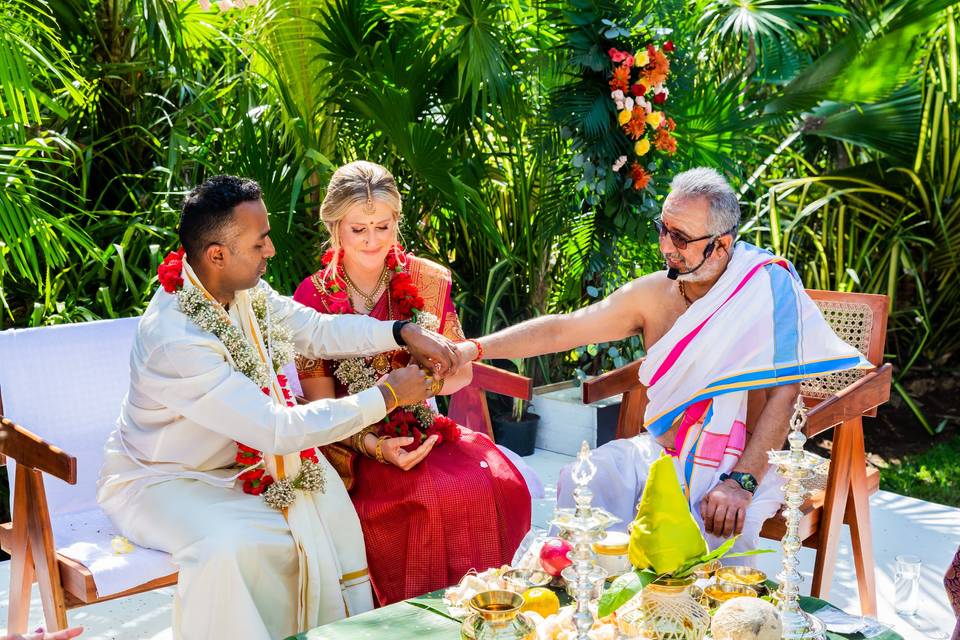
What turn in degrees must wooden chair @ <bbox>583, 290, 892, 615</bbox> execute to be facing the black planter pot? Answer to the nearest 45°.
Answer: approximately 90° to its right

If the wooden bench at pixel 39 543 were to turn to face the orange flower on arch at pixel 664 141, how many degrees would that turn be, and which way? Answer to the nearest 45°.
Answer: approximately 90° to its left

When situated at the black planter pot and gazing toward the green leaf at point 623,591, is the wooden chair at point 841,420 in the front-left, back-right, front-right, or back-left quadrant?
front-left

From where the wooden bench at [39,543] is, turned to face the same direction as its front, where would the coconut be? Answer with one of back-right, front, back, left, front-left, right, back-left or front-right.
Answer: front

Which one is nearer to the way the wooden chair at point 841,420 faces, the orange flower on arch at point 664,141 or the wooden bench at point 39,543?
the wooden bench

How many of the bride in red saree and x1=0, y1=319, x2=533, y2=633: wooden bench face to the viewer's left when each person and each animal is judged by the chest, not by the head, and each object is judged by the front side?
0

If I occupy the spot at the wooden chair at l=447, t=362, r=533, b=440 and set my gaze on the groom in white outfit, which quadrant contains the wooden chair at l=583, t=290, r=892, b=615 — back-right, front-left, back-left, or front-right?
back-left

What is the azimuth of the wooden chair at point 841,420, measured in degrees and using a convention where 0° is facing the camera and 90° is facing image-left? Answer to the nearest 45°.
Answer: approximately 45°

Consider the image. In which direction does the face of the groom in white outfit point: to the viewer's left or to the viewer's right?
to the viewer's right

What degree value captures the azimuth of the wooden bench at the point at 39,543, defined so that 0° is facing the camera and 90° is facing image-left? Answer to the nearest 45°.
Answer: approximately 315°

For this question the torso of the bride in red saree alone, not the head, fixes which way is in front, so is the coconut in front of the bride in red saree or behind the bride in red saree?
in front

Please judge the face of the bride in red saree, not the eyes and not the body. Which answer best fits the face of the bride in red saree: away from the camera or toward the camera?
toward the camera

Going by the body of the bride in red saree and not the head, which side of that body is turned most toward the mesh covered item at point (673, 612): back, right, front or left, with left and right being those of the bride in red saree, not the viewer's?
front

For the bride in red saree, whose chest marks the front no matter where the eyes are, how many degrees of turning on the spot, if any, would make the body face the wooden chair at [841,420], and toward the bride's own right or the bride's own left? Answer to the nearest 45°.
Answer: approximately 45° to the bride's own left

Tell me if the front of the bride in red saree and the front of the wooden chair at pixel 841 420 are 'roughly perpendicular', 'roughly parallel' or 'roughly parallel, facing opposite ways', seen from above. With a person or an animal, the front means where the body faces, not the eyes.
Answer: roughly perpendicular

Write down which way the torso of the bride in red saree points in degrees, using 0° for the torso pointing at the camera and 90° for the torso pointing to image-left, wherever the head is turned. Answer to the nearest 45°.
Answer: approximately 315°

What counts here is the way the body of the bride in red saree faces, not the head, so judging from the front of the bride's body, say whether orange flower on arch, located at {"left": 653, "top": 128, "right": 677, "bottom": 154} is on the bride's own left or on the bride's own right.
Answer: on the bride's own left
